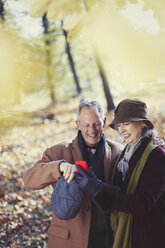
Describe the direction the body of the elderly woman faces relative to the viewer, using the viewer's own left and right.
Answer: facing the viewer and to the left of the viewer

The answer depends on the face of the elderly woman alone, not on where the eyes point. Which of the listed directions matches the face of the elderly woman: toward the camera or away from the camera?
toward the camera
